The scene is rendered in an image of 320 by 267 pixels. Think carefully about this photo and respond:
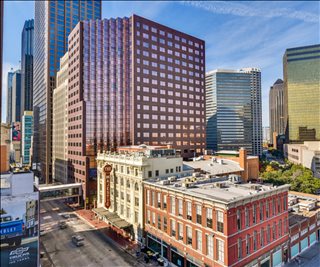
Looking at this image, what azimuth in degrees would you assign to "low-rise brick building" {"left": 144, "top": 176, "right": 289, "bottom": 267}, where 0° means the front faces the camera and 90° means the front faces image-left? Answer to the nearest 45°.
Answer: approximately 45°

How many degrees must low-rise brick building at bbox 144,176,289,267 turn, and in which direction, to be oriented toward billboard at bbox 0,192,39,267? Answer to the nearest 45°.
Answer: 0° — it already faces it
